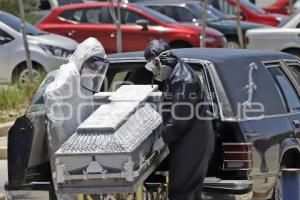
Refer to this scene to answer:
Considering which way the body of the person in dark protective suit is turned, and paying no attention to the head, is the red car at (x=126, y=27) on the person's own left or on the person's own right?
on the person's own right

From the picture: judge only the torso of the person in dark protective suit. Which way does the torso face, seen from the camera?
to the viewer's left

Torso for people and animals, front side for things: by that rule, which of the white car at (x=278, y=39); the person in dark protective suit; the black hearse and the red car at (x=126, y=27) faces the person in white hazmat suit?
the person in dark protective suit

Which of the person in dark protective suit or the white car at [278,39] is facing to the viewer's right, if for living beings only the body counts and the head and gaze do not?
the white car

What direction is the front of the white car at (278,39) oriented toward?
to the viewer's right

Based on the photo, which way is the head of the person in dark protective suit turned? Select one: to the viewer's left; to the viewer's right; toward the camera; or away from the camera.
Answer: to the viewer's left

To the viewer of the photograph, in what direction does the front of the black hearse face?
facing away from the viewer and to the right of the viewer

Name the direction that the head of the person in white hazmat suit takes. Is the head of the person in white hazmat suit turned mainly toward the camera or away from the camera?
toward the camera

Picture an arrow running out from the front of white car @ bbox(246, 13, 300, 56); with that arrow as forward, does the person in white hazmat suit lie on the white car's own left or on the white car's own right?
on the white car's own right
